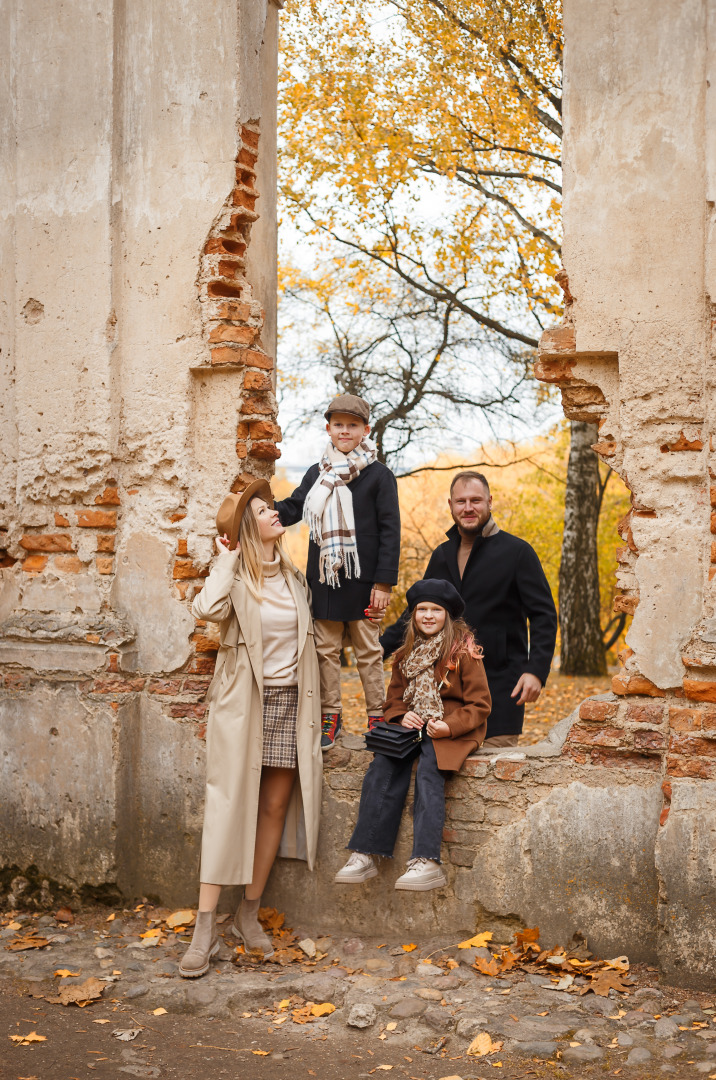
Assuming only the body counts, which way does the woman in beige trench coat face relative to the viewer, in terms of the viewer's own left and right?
facing the viewer and to the right of the viewer

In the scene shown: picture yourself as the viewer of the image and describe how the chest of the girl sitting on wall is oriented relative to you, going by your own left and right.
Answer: facing the viewer and to the left of the viewer

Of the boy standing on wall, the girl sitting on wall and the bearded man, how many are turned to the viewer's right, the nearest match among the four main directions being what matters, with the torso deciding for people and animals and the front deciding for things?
0

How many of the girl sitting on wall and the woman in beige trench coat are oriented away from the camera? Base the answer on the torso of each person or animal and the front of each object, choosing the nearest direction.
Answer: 0

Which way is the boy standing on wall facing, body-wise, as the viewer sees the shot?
toward the camera

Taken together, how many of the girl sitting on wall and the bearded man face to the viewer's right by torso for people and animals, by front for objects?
0

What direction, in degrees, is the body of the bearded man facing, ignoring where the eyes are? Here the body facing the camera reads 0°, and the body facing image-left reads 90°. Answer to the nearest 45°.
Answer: approximately 45°

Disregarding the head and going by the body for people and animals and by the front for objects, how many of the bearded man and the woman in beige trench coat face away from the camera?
0

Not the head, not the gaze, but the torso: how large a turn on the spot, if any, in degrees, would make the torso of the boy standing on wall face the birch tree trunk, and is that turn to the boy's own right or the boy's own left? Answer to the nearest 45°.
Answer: approximately 180°
